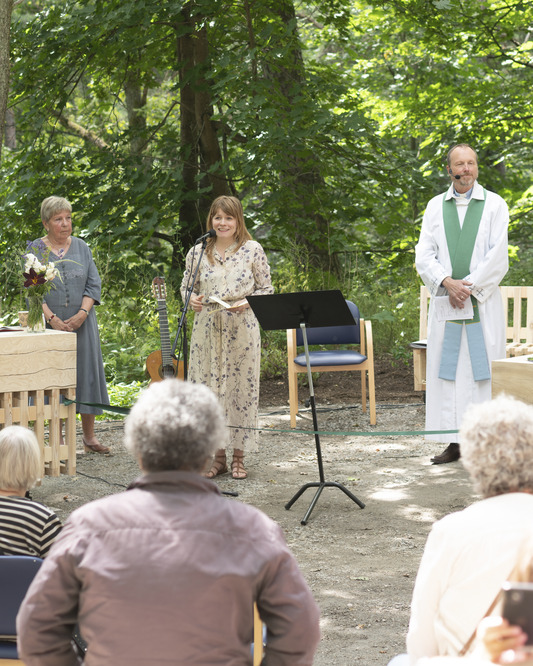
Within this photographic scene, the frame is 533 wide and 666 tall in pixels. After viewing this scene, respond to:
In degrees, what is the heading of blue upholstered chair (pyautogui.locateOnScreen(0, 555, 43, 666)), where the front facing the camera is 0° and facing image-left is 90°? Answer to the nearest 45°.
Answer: approximately 180°

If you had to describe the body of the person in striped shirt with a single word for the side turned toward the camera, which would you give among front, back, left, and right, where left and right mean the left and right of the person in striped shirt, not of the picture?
back

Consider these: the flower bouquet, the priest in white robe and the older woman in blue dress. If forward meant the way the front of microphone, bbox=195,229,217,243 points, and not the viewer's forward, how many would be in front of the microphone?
1

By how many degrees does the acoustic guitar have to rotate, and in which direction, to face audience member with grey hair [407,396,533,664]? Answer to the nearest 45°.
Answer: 0° — it already faces them

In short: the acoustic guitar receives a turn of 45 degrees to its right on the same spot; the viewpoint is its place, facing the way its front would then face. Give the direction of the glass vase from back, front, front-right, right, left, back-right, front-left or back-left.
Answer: front

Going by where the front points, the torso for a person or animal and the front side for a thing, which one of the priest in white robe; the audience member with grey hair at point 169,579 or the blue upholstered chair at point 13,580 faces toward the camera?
the priest in white robe

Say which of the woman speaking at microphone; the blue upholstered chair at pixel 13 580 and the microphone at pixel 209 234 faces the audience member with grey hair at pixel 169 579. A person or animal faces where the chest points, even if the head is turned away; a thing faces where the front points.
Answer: the woman speaking at microphone

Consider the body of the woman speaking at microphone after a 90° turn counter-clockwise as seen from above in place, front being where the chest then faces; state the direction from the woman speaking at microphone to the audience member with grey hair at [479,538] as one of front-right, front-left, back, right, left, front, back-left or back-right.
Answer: right

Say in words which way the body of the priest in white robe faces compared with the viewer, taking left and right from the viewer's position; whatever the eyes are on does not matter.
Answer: facing the viewer

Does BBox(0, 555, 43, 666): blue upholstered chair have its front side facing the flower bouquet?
yes

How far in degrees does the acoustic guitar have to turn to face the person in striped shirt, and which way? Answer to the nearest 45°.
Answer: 0° — it already faces them

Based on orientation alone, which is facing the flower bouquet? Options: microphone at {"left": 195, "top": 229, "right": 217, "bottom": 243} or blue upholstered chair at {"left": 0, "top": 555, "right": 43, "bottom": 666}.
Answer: the blue upholstered chair

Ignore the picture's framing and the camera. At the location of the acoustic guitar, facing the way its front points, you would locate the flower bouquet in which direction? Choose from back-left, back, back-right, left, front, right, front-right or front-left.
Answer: front-right

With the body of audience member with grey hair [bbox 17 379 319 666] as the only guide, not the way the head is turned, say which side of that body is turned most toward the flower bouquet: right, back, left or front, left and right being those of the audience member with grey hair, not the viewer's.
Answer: front

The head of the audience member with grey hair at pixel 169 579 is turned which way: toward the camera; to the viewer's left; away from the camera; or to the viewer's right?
away from the camera

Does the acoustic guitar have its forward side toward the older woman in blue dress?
no

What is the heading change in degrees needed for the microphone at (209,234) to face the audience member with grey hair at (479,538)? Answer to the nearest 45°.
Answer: approximately 90° to its right

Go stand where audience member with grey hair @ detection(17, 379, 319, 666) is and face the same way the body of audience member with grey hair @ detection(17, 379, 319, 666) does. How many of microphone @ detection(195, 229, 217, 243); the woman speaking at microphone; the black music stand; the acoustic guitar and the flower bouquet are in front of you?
5

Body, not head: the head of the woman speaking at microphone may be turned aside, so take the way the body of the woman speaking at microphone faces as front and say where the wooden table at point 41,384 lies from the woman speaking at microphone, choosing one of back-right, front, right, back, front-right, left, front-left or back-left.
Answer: front-right
